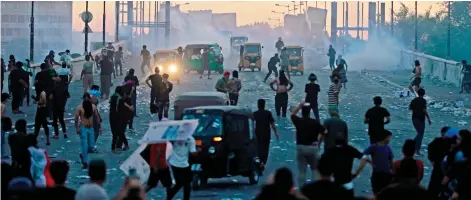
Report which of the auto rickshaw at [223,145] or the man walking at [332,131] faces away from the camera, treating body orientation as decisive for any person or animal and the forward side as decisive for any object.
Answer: the man walking

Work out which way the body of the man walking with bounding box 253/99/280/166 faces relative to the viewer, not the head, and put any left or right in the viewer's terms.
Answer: facing away from the viewer

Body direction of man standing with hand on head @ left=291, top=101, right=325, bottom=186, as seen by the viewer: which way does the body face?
away from the camera

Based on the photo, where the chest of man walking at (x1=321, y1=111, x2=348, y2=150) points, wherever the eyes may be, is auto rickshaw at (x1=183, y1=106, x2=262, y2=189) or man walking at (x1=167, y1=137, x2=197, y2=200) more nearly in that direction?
the auto rickshaw

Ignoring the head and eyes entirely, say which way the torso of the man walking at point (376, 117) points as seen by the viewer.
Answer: away from the camera

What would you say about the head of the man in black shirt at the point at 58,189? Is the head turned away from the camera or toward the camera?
away from the camera

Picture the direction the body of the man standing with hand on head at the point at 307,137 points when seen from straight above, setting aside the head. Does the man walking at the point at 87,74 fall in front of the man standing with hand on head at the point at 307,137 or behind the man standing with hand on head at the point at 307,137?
in front

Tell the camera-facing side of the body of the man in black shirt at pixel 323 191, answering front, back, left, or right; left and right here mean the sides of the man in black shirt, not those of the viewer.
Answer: back

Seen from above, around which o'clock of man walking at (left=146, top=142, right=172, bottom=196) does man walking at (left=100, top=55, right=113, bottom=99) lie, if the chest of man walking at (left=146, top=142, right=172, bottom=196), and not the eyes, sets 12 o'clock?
man walking at (left=100, top=55, right=113, bottom=99) is roughly at 12 o'clock from man walking at (left=146, top=142, right=172, bottom=196).

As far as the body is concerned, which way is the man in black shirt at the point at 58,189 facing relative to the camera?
away from the camera

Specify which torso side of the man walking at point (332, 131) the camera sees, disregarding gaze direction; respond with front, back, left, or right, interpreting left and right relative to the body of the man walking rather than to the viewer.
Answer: back

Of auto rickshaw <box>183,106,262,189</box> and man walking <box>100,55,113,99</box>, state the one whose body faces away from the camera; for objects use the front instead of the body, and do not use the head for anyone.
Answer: the man walking

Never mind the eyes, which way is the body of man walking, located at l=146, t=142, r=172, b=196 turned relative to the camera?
away from the camera

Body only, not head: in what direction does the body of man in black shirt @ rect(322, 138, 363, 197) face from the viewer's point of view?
away from the camera
